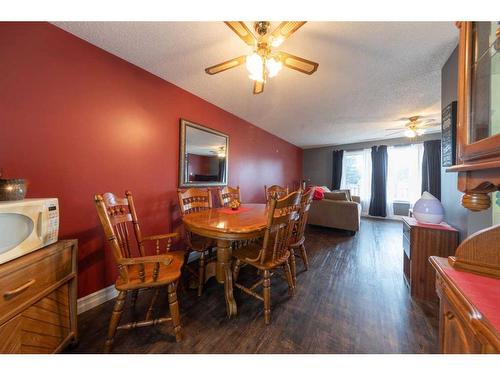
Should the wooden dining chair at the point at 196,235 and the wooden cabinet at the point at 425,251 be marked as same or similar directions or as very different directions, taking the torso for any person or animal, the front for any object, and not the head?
very different directions

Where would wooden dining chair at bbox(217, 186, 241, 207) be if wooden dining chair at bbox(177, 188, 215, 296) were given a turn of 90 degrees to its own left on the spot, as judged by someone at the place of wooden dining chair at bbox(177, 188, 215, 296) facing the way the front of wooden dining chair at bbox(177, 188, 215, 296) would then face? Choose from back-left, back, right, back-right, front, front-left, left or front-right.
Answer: front

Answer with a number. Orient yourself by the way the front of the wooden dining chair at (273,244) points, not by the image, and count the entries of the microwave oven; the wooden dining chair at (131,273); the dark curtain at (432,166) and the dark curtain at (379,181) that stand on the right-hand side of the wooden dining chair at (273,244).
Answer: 2

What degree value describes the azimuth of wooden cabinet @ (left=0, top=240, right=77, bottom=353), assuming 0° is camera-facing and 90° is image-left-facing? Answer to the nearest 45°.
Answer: approximately 315°

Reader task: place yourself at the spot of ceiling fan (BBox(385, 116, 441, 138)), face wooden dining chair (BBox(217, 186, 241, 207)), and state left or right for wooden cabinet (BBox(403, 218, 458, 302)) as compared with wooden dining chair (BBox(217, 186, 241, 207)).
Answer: left

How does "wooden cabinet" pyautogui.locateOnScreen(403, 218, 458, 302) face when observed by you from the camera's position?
facing to the left of the viewer

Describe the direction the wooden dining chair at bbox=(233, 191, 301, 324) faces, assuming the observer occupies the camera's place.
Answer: facing away from the viewer and to the left of the viewer

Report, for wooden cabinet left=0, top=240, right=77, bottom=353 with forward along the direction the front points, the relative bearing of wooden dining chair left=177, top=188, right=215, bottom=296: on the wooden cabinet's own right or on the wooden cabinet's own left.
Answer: on the wooden cabinet's own left

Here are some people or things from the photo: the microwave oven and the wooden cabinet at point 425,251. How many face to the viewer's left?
1
